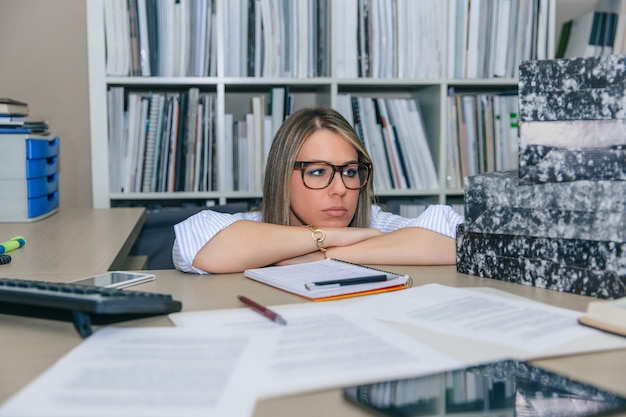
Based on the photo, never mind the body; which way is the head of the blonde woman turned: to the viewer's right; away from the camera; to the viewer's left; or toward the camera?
toward the camera

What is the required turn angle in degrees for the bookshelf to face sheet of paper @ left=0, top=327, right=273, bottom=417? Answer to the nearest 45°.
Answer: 0° — it already faces it

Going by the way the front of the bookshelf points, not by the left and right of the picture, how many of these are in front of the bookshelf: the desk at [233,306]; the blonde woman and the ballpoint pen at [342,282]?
3

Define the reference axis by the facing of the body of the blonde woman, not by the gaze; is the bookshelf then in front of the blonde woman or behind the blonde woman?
behind

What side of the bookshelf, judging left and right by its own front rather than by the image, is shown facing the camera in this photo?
front

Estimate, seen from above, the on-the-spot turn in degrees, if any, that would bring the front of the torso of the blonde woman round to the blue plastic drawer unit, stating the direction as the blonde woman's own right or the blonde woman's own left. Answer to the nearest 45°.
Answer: approximately 135° to the blonde woman's own right

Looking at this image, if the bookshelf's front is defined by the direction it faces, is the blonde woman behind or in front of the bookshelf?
in front

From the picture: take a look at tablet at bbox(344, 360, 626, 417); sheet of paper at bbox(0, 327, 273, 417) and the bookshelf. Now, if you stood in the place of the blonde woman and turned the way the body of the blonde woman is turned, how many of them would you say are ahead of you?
2

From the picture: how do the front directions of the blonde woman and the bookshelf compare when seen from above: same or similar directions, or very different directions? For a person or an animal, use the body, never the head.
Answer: same or similar directions

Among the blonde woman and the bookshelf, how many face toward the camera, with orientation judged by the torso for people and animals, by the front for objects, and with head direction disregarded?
2

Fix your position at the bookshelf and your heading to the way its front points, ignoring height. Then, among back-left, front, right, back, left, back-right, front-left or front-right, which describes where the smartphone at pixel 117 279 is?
front

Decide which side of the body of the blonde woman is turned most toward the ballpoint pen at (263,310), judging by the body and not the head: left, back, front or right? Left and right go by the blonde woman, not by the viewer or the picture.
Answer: front

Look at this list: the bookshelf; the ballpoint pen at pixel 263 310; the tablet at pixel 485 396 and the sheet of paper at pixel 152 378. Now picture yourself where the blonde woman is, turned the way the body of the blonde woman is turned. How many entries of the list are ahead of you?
3

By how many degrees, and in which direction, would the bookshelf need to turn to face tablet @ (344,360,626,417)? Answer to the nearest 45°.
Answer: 0° — it already faces it

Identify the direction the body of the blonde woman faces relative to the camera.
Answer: toward the camera

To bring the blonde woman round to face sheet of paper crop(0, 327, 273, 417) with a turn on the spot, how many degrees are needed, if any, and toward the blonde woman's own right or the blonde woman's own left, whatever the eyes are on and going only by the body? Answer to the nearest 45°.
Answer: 0° — they already face it

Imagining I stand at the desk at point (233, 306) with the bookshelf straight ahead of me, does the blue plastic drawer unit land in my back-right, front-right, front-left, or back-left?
front-left
